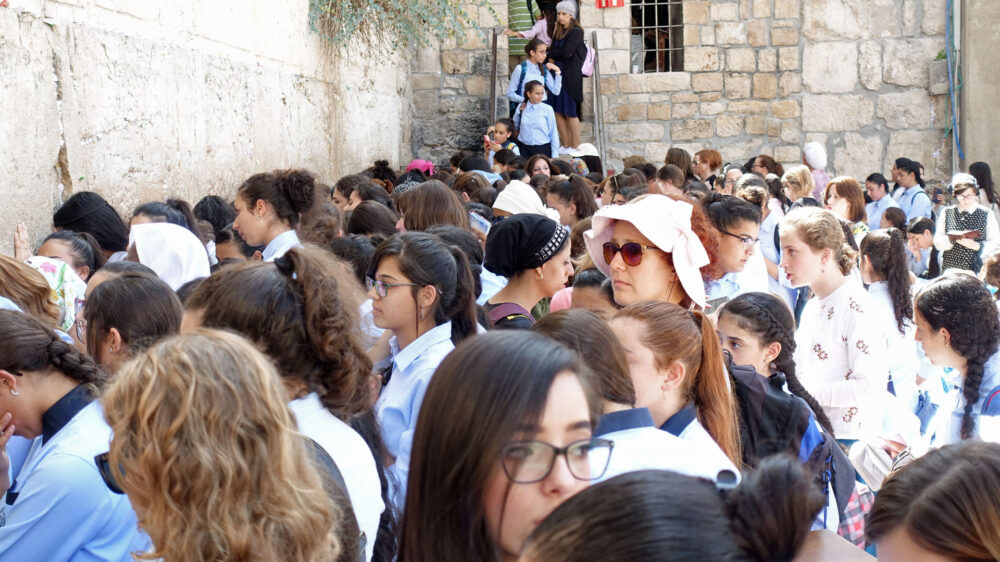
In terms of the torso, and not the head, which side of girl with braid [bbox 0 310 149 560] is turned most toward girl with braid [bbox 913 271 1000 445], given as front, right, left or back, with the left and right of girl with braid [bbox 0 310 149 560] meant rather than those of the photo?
back

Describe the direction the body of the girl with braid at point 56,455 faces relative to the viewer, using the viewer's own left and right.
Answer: facing to the left of the viewer

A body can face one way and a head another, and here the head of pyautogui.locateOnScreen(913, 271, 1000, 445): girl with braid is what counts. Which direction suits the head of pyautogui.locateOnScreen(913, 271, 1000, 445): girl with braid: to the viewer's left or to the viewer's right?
to the viewer's left
